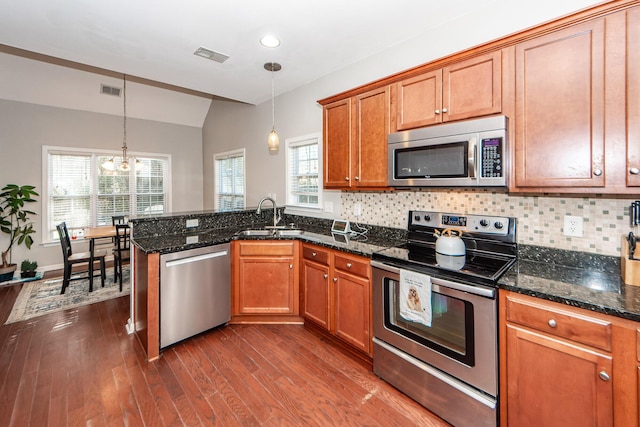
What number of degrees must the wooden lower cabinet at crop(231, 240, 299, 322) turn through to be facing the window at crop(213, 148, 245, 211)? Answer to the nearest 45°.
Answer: approximately 180°

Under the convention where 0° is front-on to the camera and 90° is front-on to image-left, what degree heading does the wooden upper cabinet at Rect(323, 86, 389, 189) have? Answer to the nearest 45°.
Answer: approximately 45°

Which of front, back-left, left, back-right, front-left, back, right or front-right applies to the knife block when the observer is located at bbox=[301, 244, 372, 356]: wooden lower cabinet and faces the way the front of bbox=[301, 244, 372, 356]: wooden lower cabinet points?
left

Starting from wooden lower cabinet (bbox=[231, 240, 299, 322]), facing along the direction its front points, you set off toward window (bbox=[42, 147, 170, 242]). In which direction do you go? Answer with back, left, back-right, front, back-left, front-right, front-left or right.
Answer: back-right

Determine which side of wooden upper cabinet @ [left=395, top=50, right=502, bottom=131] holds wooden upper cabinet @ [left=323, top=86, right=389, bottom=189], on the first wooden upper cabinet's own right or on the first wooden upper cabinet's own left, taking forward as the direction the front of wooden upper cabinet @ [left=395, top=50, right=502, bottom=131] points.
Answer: on the first wooden upper cabinet's own right

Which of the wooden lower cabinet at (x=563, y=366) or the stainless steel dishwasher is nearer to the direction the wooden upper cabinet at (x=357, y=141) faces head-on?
the stainless steel dishwasher

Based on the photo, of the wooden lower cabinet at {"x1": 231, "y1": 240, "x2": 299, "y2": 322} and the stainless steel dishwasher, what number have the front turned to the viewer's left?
0

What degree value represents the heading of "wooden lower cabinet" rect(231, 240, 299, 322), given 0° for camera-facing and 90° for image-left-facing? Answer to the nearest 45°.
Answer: approximately 0°

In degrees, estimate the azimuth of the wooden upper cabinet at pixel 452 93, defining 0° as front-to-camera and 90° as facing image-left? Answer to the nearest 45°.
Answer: approximately 45°

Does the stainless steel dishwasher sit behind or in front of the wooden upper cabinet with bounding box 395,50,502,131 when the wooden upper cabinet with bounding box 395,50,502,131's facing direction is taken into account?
in front

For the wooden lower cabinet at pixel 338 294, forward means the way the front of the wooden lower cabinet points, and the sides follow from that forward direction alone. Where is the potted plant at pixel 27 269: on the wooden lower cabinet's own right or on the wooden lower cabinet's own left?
on the wooden lower cabinet's own right

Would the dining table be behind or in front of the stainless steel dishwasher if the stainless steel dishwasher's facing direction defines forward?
behind

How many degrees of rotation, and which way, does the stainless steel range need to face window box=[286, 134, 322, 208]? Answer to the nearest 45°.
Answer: approximately 90° to its right

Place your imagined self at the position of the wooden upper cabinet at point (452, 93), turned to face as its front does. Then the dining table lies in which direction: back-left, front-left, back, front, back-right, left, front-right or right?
front-right
